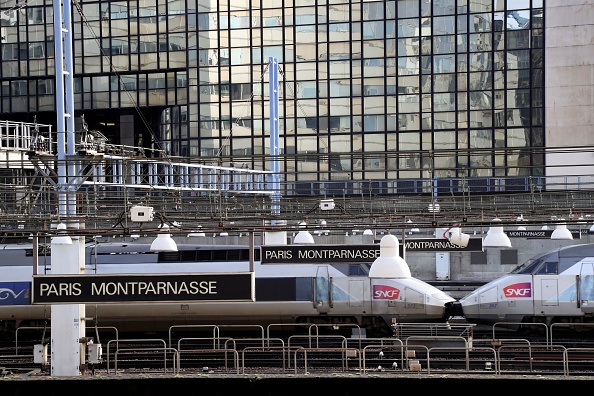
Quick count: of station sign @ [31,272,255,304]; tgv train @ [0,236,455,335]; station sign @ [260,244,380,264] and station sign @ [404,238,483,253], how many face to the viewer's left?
0

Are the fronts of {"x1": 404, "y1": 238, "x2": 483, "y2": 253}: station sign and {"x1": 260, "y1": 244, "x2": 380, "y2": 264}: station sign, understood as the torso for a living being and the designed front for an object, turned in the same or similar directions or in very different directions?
same or similar directions

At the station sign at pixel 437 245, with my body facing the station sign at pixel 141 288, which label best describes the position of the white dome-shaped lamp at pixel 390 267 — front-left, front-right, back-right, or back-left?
front-left

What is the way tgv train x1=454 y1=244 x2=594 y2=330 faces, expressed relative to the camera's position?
facing to the left of the viewer

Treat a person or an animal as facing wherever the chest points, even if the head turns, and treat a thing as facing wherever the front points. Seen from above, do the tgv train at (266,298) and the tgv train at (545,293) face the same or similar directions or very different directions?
very different directions

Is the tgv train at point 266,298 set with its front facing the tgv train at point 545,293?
yes

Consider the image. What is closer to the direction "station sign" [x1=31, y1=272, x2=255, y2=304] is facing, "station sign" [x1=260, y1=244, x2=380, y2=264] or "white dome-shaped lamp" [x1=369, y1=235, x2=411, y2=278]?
the white dome-shaped lamp

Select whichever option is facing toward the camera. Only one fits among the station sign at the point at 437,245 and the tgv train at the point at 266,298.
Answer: the station sign

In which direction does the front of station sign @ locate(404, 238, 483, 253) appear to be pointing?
toward the camera

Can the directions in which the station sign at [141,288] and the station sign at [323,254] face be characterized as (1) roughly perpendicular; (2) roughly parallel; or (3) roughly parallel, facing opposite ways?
roughly parallel

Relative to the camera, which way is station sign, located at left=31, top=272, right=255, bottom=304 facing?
toward the camera

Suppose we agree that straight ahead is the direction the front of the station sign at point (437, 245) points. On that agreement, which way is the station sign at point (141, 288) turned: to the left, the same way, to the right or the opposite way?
the same way

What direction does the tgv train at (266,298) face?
to the viewer's right

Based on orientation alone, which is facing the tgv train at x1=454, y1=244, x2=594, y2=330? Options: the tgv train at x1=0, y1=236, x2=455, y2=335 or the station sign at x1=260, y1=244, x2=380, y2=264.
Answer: the tgv train at x1=0, y1=236, x2=455, y2=335

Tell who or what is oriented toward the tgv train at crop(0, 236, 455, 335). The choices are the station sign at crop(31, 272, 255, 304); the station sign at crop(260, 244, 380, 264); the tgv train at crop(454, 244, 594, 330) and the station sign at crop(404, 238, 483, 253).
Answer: the tgv train at crop(454, 244, 594, 330)
